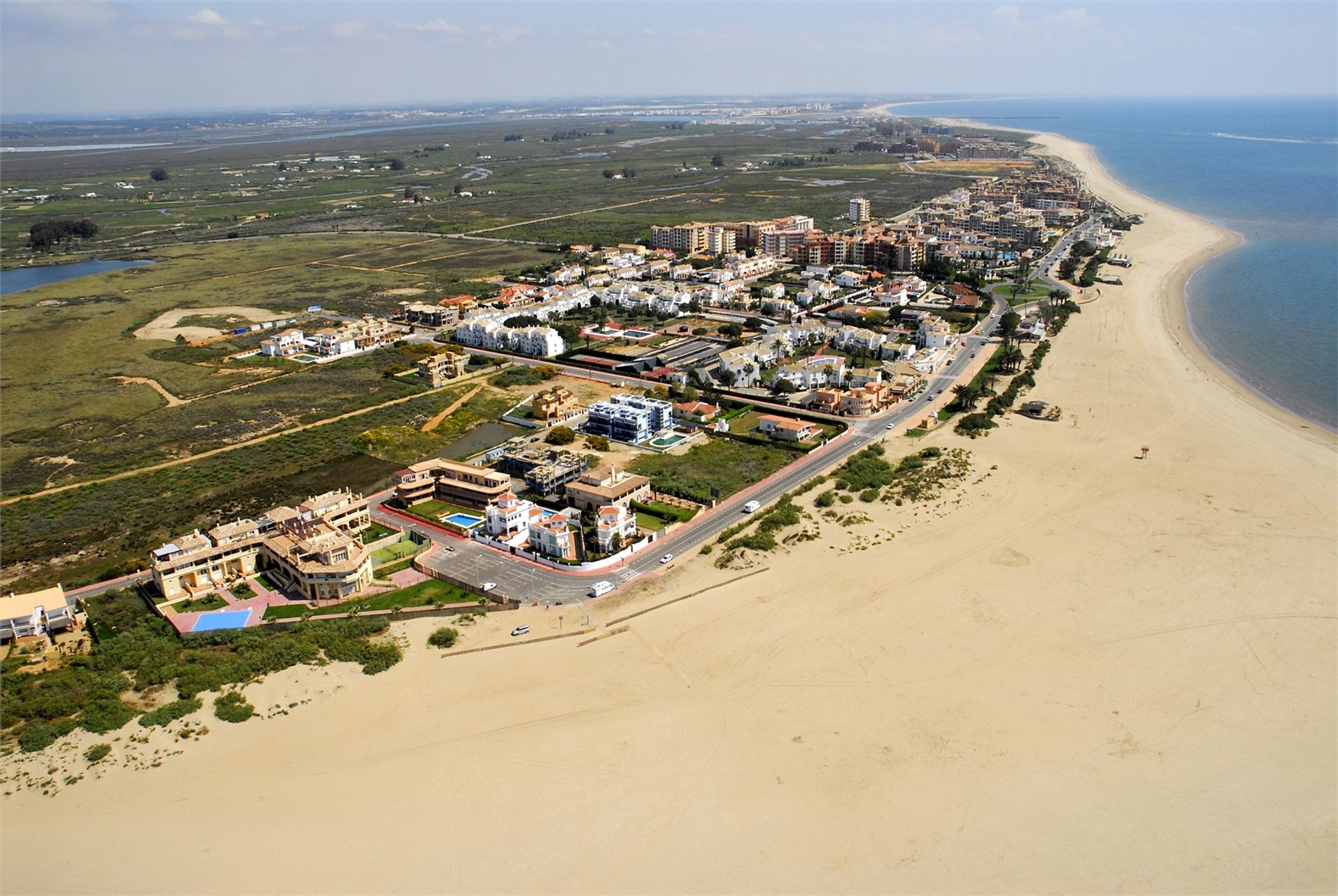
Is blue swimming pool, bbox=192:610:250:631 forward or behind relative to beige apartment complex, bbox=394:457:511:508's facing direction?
forward

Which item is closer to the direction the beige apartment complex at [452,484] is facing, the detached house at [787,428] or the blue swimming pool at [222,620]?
the blue swimming pool

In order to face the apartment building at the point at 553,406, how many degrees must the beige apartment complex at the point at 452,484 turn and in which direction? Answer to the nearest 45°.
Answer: approximately 135° to its left

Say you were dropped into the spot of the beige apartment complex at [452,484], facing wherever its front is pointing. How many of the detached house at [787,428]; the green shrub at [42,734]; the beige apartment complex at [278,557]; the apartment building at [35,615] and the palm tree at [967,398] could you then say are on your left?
2

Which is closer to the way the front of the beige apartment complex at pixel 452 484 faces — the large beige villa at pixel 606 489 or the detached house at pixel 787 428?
the large beige villa

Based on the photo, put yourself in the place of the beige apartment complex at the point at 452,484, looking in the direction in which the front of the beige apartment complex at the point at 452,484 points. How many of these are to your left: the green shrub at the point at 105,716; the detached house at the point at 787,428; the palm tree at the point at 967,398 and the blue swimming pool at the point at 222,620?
2

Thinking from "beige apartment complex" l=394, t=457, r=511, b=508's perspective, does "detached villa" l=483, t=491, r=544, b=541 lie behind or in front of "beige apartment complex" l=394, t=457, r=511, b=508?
in front

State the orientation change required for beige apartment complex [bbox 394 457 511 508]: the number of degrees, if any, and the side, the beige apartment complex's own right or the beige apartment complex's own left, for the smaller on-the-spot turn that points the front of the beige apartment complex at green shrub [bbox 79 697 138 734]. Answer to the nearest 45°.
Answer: approximately 45° to the beige apartment complex's own right

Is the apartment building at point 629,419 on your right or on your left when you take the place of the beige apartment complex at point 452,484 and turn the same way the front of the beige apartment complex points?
on your left

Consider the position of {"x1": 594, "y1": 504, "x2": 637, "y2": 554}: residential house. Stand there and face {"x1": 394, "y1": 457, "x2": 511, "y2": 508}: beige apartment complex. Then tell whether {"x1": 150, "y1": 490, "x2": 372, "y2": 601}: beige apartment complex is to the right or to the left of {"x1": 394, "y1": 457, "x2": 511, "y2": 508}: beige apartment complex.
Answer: left

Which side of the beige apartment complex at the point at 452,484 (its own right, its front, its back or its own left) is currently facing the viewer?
front

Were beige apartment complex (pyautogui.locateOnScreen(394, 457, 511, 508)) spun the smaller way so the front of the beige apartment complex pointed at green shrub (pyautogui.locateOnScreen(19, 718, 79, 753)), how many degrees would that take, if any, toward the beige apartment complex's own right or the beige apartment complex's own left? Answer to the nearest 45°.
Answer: approximately 45° to the beige apartment complex's own right

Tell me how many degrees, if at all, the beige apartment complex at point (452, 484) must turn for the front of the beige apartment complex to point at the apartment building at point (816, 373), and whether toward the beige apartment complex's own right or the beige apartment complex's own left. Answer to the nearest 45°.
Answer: approximately 135° to the beige apartment complex's own left

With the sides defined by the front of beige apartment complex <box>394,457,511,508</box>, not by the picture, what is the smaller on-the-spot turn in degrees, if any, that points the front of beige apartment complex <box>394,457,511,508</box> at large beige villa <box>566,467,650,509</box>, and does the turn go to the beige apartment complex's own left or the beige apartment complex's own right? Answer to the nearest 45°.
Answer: approximately 45° to the beige apartment complex's own left

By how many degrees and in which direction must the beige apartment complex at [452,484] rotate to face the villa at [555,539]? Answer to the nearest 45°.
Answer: approximately 45° to its left
